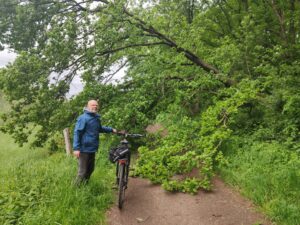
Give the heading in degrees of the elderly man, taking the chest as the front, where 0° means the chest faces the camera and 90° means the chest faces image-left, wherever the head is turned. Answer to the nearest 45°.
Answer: approximately 315°
